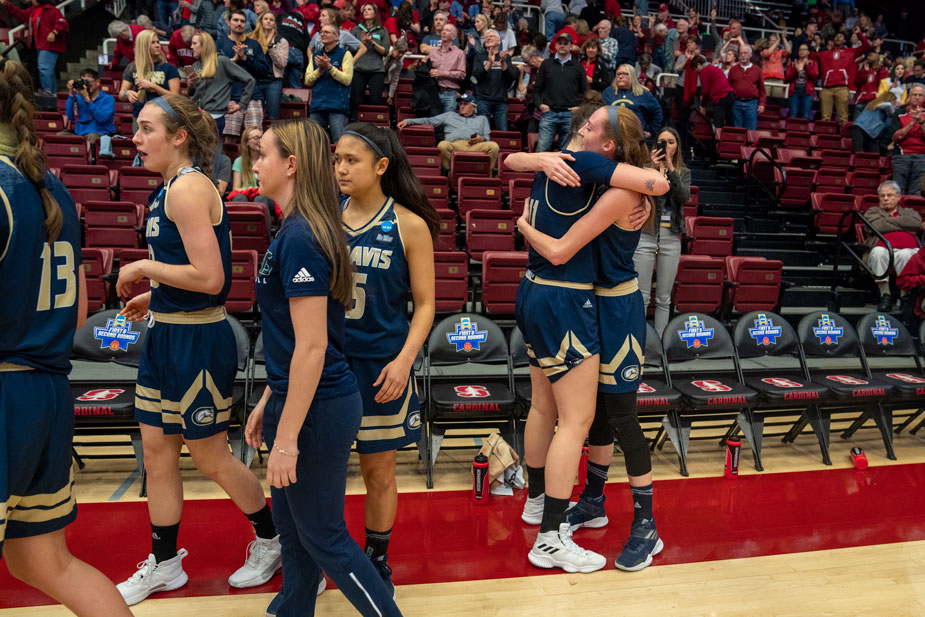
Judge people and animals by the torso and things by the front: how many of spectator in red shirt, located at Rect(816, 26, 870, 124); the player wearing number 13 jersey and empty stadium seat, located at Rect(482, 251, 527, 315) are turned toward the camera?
2

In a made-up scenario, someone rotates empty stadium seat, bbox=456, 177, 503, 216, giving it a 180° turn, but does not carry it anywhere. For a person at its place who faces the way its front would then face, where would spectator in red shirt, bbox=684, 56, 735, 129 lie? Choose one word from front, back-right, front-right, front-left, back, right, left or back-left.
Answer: front-right

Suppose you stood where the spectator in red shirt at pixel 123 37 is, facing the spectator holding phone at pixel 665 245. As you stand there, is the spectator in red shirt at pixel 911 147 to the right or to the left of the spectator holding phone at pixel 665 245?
left

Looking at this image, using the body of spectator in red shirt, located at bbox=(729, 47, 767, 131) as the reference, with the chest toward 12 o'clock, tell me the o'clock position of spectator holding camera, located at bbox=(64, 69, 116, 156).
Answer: The spectator holding camera is roughly at 2 o'clock from the spectator in red shirt.

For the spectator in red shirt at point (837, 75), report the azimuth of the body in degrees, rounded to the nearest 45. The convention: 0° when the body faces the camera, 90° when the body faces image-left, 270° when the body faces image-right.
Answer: approximately 0°

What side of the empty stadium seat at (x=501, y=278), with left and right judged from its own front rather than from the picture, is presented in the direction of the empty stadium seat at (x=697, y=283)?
left

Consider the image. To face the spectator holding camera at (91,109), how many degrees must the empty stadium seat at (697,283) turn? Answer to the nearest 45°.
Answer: approximately 90° to its right
